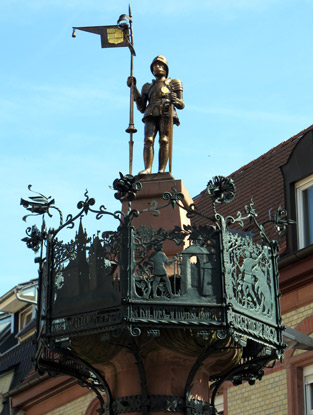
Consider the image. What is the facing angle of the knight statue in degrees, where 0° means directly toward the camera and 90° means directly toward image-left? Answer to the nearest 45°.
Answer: approximately 0°
